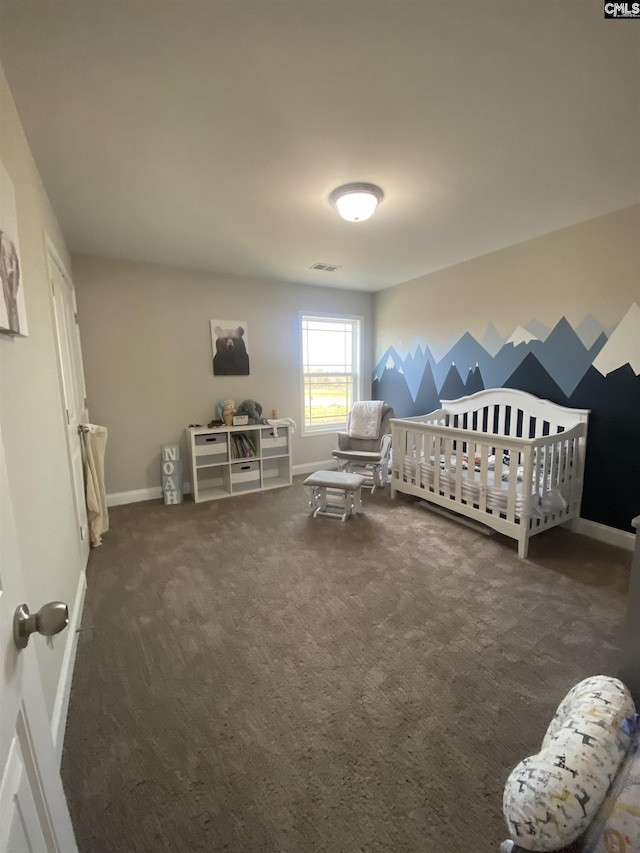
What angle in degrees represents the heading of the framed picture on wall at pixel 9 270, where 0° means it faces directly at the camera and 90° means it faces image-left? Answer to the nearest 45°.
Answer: approximately 270°

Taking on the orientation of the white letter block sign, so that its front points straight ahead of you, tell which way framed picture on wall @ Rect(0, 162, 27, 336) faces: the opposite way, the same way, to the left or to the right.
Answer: to the left

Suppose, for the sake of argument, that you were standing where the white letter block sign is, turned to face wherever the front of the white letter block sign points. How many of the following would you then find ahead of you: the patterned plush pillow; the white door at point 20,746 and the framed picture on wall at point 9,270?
3

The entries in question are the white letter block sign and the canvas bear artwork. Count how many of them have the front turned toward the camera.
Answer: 2

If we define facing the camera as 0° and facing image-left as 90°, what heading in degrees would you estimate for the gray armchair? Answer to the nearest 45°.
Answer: approximately 45°

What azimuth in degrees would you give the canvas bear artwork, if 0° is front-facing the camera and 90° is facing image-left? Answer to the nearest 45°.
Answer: approximately 0°
